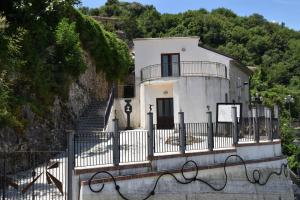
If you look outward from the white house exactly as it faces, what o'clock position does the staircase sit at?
The staircase is roughly at 2 o'clock from the white house.

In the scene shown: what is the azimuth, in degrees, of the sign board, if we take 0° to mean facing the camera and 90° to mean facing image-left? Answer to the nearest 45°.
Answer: approximately 0°

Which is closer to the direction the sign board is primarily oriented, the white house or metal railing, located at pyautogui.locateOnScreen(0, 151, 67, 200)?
the metal railing

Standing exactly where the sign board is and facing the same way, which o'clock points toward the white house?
The white house is roughly at 5 o'clock from the sign board.

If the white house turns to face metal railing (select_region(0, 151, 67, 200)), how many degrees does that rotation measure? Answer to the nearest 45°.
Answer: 0° — it already faces it

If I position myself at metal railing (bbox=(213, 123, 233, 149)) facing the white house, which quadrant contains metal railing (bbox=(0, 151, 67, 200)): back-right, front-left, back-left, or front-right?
back-left

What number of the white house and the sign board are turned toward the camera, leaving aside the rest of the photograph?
2
